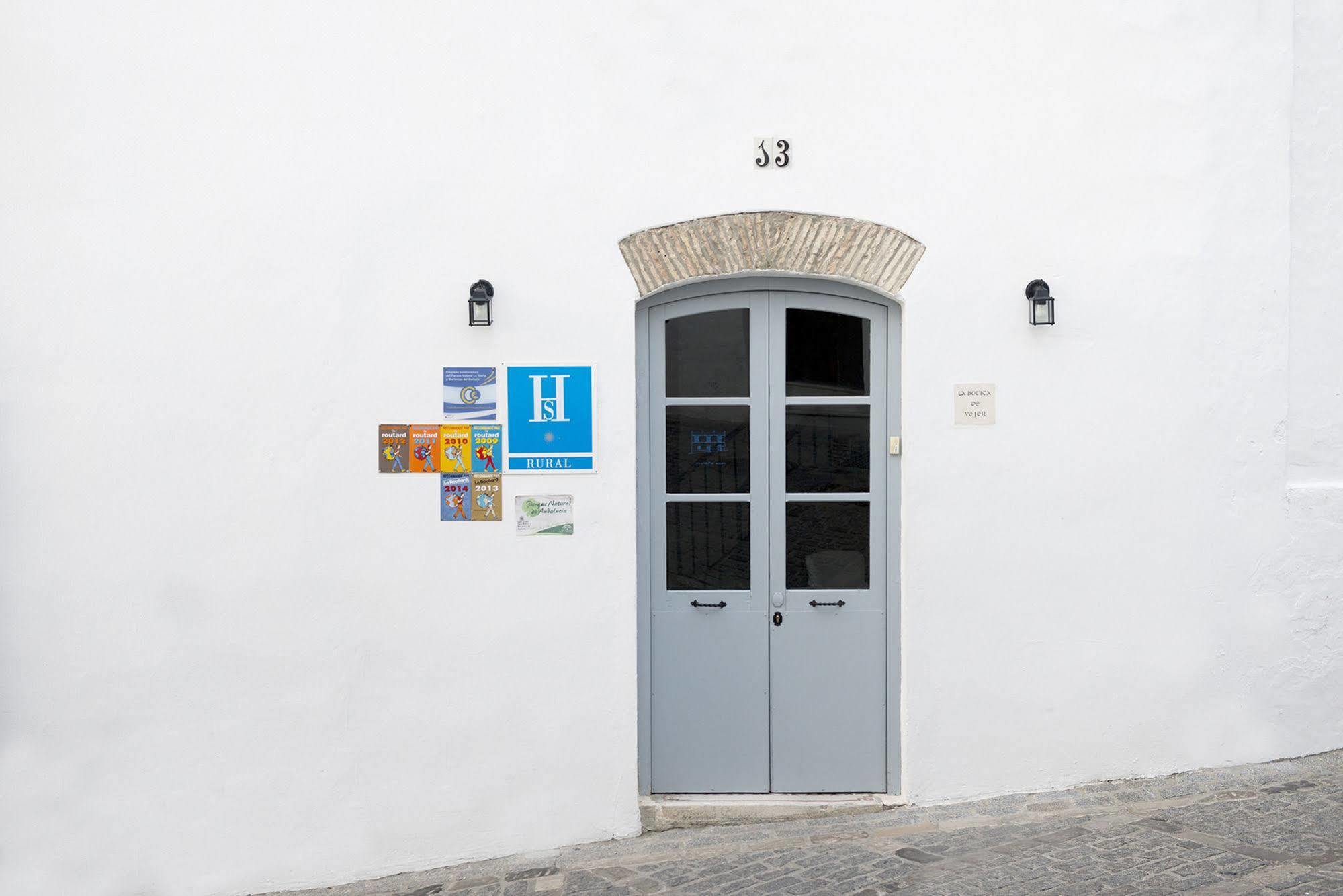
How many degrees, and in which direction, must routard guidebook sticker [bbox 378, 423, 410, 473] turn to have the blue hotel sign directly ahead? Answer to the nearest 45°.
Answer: approximately 90° to its left
